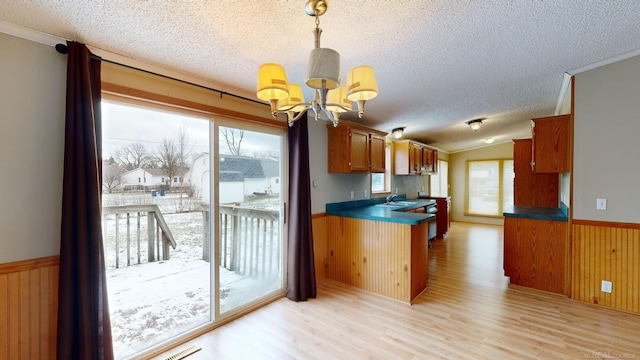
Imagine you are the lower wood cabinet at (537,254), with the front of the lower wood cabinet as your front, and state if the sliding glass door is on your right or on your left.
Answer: on your left

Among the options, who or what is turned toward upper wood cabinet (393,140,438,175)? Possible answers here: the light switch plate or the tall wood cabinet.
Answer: the tall wood cabinet

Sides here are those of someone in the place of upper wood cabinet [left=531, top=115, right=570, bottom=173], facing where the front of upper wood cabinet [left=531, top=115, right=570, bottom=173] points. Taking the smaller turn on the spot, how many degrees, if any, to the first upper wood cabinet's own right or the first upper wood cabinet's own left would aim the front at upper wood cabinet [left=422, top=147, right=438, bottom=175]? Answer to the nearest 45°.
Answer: approximately 45° to the first upper wood cabinet's own right

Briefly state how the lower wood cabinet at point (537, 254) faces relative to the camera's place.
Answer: facing to the left of the viewer

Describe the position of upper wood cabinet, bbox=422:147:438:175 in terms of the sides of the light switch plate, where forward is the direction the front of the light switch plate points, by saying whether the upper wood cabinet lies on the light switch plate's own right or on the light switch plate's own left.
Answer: on the light switch plate's own right
